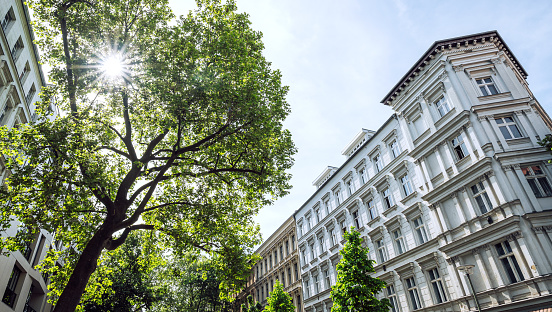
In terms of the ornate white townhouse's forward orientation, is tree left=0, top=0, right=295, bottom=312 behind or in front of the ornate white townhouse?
in front

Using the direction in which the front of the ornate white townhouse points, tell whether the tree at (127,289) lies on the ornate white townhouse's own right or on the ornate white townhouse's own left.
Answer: on the ornate white townhouse's own right

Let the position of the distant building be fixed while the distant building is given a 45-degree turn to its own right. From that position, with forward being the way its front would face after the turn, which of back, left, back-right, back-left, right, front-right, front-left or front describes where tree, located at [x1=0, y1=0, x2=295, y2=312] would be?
left

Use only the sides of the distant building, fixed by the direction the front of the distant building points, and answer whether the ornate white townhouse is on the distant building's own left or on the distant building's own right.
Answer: on the distant building's own left

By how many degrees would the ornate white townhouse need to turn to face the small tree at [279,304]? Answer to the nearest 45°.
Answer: approximately 90° to its right

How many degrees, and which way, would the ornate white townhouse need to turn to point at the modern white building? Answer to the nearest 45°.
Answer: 0° — it already faces it

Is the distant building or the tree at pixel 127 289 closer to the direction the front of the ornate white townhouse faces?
the tree

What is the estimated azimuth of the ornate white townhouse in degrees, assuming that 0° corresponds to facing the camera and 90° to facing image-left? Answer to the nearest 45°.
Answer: approximately 45°

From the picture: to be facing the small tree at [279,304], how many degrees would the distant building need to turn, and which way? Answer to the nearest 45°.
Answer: approximately 45° to its left

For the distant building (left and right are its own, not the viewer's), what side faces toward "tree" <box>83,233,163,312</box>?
front

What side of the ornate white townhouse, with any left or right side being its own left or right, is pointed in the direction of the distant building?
right
